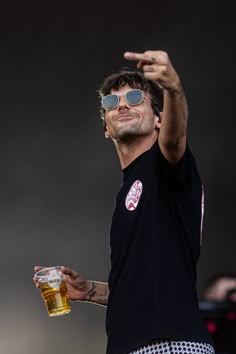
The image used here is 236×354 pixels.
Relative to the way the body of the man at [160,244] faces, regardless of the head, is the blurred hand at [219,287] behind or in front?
behind

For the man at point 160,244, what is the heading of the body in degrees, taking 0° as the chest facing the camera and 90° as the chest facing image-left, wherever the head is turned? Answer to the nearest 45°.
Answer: approximately 45°
